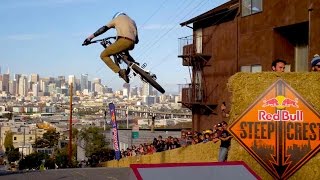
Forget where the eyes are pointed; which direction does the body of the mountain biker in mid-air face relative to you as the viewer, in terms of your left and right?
facing away from the viewer and to the left of the viewer

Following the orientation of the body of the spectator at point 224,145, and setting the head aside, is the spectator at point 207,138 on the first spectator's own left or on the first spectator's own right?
on the first spectator's own right

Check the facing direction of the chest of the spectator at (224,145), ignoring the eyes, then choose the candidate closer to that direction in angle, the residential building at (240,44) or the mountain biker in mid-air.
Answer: the mountain biker in mid-air

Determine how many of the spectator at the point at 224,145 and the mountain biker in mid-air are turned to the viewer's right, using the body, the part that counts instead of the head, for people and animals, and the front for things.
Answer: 0
